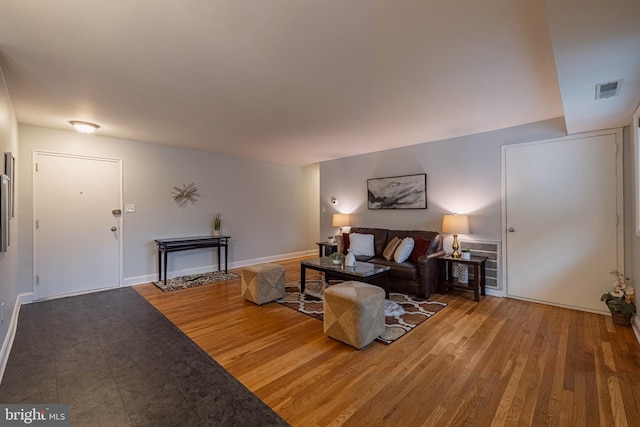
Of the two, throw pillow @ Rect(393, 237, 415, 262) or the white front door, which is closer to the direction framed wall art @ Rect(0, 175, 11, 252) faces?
the throw pillow

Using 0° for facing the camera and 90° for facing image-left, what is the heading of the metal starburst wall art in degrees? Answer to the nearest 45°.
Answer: approximately 0°

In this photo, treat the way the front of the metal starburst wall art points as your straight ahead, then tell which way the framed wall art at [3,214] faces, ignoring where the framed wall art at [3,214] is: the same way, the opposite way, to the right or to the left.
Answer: to the left

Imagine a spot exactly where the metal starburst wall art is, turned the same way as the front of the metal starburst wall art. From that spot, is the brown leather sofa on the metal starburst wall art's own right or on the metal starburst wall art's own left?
on the metal starburst wall art's own left

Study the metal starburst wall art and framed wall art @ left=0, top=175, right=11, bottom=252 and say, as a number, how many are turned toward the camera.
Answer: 1

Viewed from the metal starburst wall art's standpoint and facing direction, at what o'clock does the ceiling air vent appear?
The ceiling air vent is roughly at 11 o'clock from the metal starburst wall art.

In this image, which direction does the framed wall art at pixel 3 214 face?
to the viewer's right

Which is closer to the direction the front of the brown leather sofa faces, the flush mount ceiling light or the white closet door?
the flush mount ceiling light
